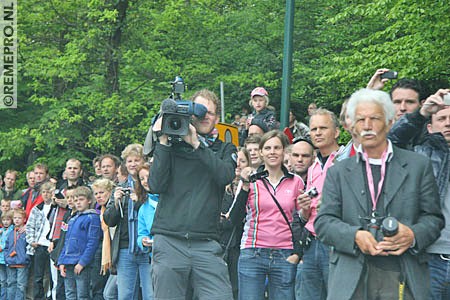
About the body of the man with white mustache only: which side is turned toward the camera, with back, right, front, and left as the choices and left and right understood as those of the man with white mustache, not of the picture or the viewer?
front

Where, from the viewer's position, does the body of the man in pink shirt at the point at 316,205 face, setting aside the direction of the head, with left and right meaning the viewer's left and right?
facing the viewer and to the left of the viewer

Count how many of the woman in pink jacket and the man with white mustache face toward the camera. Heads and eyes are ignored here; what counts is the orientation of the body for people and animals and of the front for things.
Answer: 2

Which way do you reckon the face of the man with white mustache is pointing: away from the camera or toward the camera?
toward the camera

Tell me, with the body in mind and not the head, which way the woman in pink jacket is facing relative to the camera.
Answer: toward the camera

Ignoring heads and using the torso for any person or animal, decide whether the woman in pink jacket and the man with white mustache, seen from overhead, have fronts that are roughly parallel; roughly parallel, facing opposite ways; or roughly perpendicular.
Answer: roughly parallel

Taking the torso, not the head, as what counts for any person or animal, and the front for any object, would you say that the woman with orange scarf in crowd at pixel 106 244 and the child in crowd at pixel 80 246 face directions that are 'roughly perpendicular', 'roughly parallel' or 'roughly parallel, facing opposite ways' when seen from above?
roughly parallel

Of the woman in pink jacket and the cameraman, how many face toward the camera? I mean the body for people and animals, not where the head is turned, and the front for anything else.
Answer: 2

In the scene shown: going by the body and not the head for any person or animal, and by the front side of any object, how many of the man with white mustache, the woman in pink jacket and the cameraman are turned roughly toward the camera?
3
